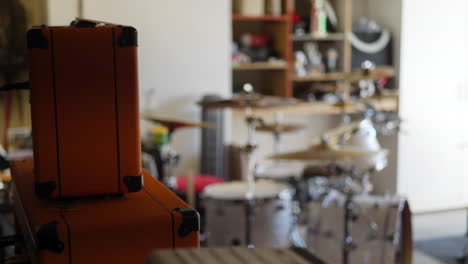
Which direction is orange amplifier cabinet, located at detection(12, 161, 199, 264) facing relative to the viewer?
to the viewer's left

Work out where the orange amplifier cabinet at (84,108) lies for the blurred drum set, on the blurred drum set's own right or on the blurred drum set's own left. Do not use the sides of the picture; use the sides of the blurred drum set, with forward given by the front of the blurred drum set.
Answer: on the blurred drum set's own right

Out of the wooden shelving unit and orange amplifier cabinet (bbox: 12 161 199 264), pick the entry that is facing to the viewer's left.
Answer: the orange amplifier cabinet

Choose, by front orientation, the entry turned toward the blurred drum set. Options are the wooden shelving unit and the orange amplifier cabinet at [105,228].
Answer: the wooden shelving unit
